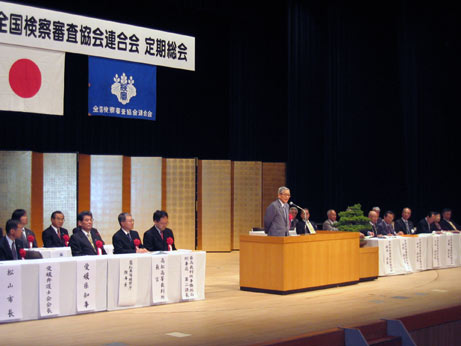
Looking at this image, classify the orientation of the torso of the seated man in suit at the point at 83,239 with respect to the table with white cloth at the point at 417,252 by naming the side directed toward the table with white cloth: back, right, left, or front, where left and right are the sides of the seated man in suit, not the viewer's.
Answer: left

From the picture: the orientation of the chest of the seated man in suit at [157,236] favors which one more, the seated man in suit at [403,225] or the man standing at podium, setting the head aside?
the man standing at podium

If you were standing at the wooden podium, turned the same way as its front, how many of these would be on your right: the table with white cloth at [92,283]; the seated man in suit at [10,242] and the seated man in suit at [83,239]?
3

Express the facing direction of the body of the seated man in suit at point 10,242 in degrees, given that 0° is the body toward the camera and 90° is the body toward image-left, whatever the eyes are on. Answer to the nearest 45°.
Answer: approximately 315°

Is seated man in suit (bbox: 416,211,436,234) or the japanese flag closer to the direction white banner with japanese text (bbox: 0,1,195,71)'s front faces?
the seated man in suit

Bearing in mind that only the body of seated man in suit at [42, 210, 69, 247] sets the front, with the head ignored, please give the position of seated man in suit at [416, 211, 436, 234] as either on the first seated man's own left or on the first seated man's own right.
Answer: on the first seated man's own left

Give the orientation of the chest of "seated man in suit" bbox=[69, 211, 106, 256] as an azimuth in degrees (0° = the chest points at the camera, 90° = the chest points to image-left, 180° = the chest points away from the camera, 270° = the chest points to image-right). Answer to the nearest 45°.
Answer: approximately 315°

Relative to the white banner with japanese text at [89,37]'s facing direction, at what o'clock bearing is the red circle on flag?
The red circle on flag is roughly at 4 o'clock from the white banner with japanese text.
